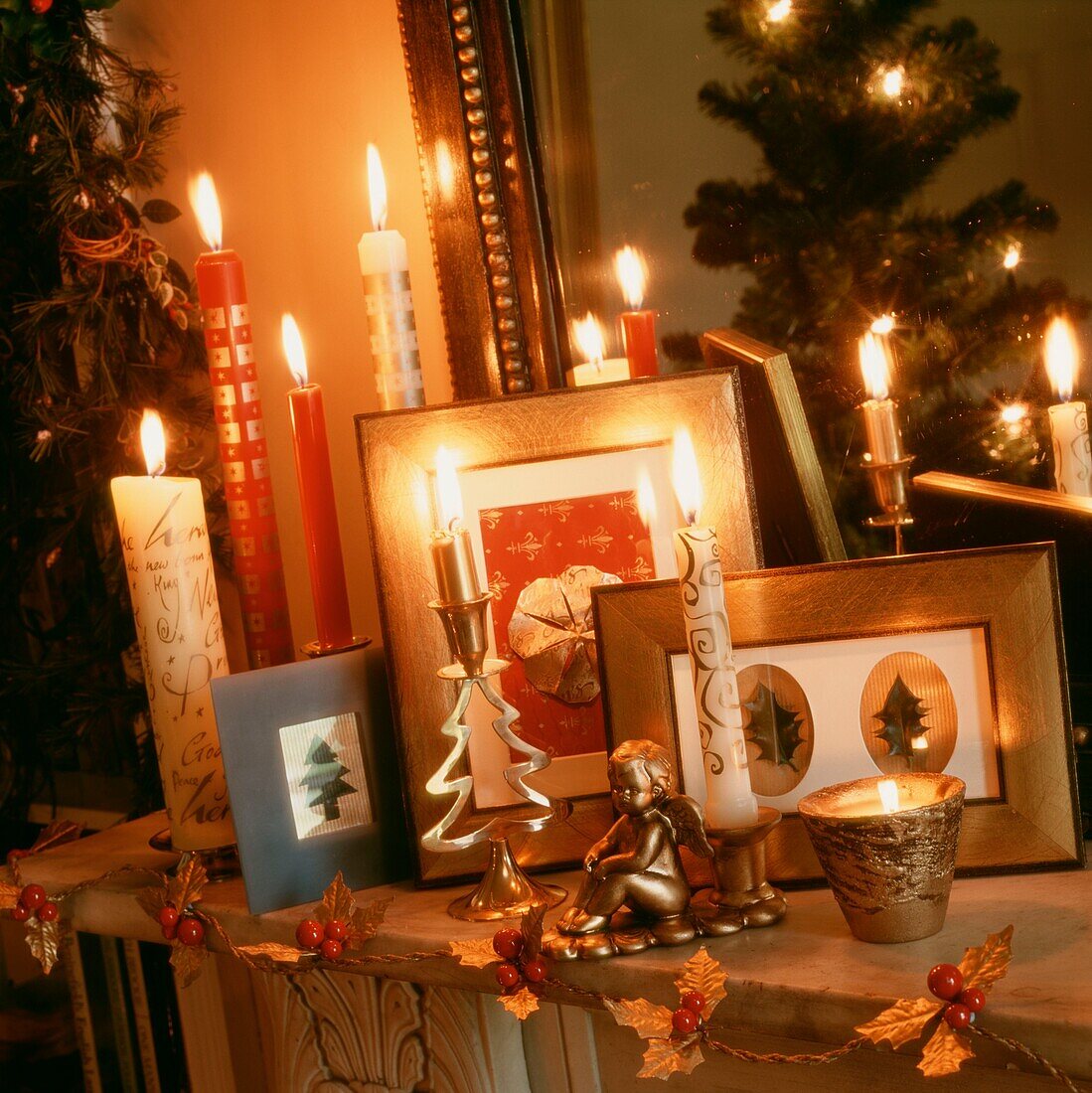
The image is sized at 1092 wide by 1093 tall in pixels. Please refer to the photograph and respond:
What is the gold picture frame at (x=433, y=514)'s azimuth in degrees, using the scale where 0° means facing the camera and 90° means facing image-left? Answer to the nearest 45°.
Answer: approximately 0°

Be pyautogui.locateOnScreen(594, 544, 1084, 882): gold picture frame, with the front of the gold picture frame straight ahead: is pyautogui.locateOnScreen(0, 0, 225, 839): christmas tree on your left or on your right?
on your right

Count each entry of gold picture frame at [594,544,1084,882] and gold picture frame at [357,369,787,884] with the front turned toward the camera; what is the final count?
2
